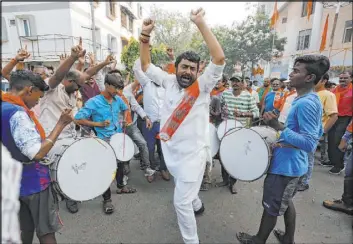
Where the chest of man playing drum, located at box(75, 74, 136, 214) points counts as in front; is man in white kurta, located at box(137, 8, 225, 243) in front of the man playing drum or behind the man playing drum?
in front

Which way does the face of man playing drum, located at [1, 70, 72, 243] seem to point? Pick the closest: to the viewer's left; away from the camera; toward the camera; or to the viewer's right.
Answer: to the viewer's right

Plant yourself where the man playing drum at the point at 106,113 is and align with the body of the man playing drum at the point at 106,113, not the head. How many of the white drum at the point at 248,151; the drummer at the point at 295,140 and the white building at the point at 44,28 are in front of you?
2

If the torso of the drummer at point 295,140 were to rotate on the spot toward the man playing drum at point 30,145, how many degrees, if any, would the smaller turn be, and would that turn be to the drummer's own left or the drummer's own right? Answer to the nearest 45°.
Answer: approximately 45° to the drummer's own left

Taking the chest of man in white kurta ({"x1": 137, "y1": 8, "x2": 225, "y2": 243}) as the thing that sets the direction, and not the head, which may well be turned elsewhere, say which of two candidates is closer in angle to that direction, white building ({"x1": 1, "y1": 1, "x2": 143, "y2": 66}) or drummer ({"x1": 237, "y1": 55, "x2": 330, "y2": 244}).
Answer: the drummer

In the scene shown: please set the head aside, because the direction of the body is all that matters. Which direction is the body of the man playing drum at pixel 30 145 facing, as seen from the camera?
to the viewer's right

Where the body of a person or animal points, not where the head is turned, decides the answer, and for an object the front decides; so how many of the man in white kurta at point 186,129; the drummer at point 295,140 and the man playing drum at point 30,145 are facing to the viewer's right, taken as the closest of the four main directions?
1

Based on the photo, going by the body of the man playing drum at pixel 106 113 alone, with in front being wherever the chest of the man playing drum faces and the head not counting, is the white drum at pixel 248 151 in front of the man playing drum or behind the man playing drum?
in front

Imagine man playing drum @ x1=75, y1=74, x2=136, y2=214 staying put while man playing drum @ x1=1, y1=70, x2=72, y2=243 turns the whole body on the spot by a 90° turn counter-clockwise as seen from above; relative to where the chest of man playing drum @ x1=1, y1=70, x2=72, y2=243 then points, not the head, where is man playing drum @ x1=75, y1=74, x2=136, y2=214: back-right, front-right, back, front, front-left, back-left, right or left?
front-right

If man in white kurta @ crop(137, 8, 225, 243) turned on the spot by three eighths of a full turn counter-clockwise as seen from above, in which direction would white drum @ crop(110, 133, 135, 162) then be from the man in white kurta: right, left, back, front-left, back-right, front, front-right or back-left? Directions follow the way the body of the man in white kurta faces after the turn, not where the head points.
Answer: left

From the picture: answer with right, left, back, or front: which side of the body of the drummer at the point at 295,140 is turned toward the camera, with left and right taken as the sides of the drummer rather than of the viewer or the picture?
left

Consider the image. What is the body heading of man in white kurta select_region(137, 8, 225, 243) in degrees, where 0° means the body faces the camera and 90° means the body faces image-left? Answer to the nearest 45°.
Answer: approximately 0°

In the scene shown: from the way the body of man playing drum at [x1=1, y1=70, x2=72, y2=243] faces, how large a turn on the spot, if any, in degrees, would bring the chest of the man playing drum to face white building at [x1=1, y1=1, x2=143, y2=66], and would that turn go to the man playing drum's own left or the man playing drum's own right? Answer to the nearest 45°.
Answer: approximately 90° to the man playing drum's own left
